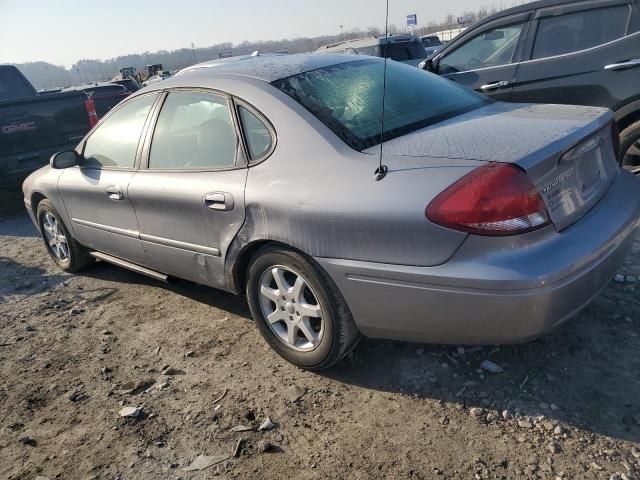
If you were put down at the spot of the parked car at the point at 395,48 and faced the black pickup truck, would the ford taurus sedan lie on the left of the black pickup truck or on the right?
left

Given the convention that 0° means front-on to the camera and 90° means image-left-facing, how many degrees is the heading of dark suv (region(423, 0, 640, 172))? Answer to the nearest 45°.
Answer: approximately 90°

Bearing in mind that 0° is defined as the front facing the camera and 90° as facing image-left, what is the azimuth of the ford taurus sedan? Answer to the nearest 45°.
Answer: approximately 135°

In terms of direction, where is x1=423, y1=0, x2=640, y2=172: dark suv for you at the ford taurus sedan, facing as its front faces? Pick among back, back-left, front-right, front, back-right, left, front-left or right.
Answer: right

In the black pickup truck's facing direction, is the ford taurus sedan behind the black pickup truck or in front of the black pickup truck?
behind

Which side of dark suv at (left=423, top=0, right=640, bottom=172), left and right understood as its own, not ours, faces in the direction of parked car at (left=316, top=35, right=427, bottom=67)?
right

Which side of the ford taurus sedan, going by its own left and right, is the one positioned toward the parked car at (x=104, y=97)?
front

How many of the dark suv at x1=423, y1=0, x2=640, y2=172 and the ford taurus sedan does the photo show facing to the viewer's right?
0

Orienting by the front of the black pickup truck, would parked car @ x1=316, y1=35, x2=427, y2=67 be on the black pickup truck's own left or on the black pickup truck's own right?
on the black pickup truck's own right

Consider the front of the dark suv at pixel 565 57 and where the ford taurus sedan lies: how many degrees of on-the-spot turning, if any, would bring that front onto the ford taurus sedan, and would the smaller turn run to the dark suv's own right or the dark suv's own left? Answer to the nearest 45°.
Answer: approximately 90° to the dark suv's own left

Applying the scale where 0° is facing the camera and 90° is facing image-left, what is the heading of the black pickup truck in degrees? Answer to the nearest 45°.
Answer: approximately 135°
